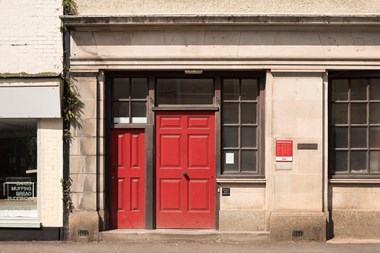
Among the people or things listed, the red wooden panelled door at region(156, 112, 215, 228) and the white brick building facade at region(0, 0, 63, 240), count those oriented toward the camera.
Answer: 2

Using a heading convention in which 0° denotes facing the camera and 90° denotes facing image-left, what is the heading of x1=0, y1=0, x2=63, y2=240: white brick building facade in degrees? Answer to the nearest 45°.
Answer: approximately 0°

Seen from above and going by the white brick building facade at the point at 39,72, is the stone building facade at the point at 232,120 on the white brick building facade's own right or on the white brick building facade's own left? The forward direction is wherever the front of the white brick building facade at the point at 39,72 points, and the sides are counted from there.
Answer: on the white brick building facade's own left

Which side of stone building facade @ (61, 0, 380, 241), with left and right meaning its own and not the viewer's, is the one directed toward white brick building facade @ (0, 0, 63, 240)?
right

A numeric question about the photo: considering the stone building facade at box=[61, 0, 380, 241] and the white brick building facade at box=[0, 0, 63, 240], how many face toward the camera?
2
